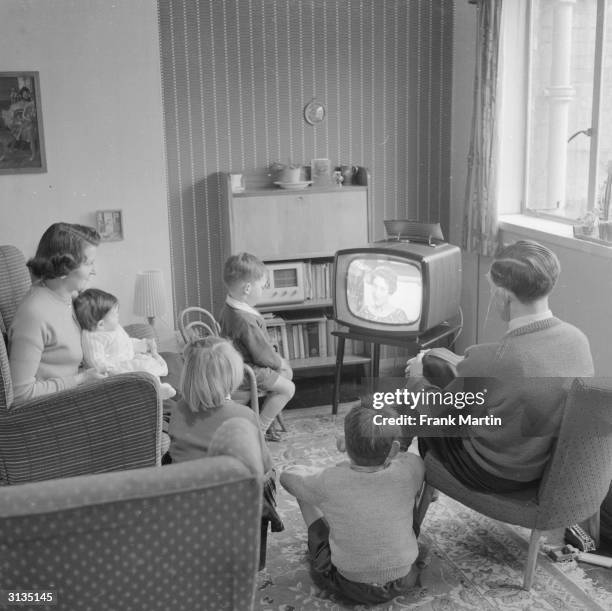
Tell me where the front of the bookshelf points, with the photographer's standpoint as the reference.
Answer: facing the viewer

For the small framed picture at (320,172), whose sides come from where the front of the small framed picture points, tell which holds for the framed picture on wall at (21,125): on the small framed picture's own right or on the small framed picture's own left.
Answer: on the small framed picture's own right

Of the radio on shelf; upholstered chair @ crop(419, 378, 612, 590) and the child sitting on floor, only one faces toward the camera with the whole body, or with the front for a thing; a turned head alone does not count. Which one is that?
the radio on shelf

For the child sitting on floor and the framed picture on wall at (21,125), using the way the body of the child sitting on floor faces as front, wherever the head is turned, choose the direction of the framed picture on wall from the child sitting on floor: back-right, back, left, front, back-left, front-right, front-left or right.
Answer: front-left

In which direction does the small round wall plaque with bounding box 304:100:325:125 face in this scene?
toward the camera

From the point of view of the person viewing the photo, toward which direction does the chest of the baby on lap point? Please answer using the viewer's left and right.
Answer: facing to the right of the viewer

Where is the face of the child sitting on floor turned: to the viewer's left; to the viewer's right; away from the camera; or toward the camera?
away from the camera

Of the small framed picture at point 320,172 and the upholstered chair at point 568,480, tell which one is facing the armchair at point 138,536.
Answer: the small framed picture

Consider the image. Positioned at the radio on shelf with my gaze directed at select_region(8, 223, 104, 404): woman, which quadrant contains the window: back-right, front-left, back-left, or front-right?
back-left

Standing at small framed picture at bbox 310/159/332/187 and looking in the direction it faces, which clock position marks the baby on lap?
The baby on lap is roughly at 1 o'clock from the small framed picture.

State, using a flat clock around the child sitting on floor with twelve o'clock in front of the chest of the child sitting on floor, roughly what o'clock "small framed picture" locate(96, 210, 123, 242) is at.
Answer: The small framed picture is roughly at 11 o'clock from the child sitting on floor.

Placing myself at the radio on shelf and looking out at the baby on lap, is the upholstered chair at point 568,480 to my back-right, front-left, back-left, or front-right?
front-left

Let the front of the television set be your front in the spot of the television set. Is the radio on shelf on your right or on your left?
on your right

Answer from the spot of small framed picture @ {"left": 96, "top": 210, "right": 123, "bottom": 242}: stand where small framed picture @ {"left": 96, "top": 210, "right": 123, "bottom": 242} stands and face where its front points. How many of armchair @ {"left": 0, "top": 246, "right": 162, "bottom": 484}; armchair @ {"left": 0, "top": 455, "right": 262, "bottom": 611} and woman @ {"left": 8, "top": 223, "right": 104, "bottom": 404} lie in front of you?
3

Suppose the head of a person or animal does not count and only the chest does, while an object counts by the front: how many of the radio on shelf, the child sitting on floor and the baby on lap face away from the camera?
1

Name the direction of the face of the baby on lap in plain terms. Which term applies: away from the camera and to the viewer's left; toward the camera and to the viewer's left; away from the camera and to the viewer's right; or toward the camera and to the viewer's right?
away from the camera and to the viewer's right

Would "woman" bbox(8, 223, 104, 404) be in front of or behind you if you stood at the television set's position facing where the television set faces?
in front

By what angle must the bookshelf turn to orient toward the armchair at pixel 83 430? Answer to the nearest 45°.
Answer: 0° — it already faces it

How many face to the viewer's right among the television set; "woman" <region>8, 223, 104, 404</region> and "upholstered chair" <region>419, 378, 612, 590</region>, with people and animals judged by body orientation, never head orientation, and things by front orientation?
1
